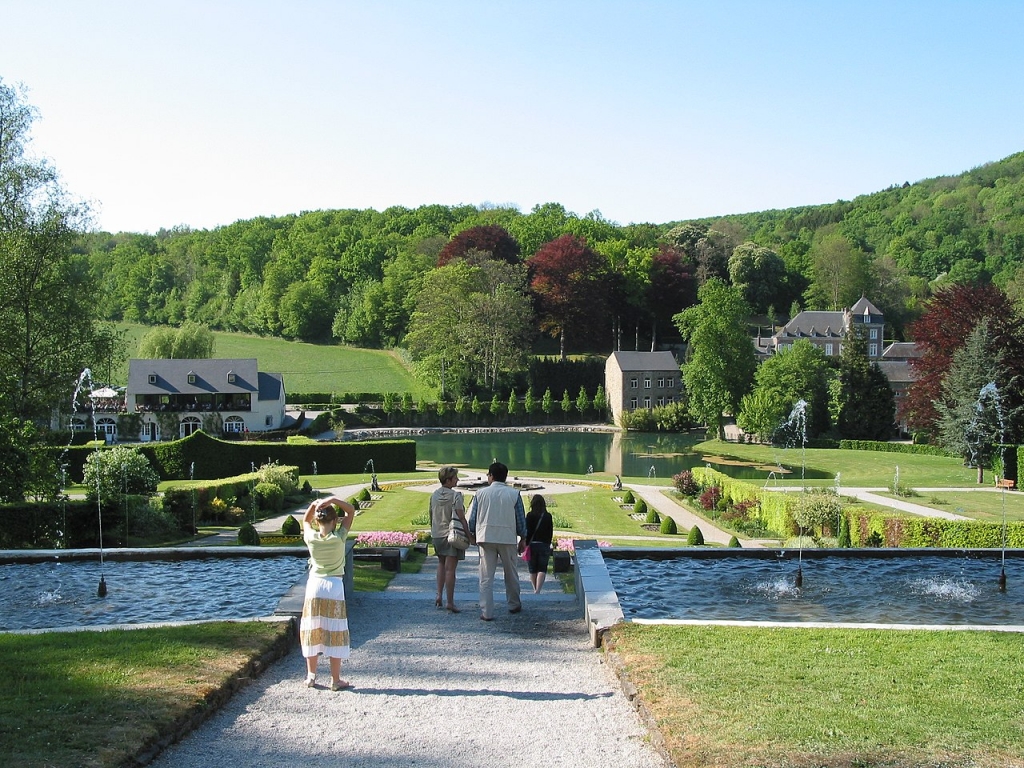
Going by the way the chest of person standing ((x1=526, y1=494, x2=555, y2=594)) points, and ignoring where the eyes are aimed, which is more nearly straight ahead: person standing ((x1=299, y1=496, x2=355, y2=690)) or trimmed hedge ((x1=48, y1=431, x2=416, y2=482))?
the trimmed hedge

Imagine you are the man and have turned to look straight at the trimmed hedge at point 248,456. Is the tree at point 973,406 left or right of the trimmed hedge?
right

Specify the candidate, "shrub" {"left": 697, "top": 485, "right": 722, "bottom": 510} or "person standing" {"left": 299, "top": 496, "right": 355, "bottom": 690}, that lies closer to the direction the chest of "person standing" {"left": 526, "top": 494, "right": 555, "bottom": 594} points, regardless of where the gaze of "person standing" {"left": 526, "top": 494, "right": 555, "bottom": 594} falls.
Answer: the shrub

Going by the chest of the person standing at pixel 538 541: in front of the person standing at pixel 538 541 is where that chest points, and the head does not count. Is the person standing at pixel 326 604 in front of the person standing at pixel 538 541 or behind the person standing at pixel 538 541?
behind

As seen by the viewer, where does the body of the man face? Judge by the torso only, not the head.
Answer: away from the camera

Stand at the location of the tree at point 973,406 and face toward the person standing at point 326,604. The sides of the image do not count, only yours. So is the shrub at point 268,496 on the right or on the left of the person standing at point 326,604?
right

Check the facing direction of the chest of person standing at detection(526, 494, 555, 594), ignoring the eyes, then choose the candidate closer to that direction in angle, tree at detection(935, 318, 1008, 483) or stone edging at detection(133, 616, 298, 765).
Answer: the tree

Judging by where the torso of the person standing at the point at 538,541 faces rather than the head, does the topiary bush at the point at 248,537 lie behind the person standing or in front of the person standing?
in front

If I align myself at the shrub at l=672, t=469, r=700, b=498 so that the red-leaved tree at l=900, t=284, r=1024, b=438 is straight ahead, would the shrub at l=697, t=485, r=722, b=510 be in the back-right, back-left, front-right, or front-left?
back-right

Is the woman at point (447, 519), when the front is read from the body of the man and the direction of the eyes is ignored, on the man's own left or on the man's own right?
on the man's own left

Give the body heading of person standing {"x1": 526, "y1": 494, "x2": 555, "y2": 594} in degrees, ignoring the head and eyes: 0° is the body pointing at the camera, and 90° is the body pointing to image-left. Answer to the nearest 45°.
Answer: approximately 180°

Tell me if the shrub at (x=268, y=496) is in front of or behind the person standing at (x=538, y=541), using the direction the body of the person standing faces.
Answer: in front

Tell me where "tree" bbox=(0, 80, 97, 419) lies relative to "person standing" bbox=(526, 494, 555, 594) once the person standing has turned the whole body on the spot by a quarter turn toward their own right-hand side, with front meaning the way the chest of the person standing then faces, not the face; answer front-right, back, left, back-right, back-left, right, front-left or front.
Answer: back-left

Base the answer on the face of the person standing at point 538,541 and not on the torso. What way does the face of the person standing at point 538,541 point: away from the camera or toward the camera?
away from the camera
